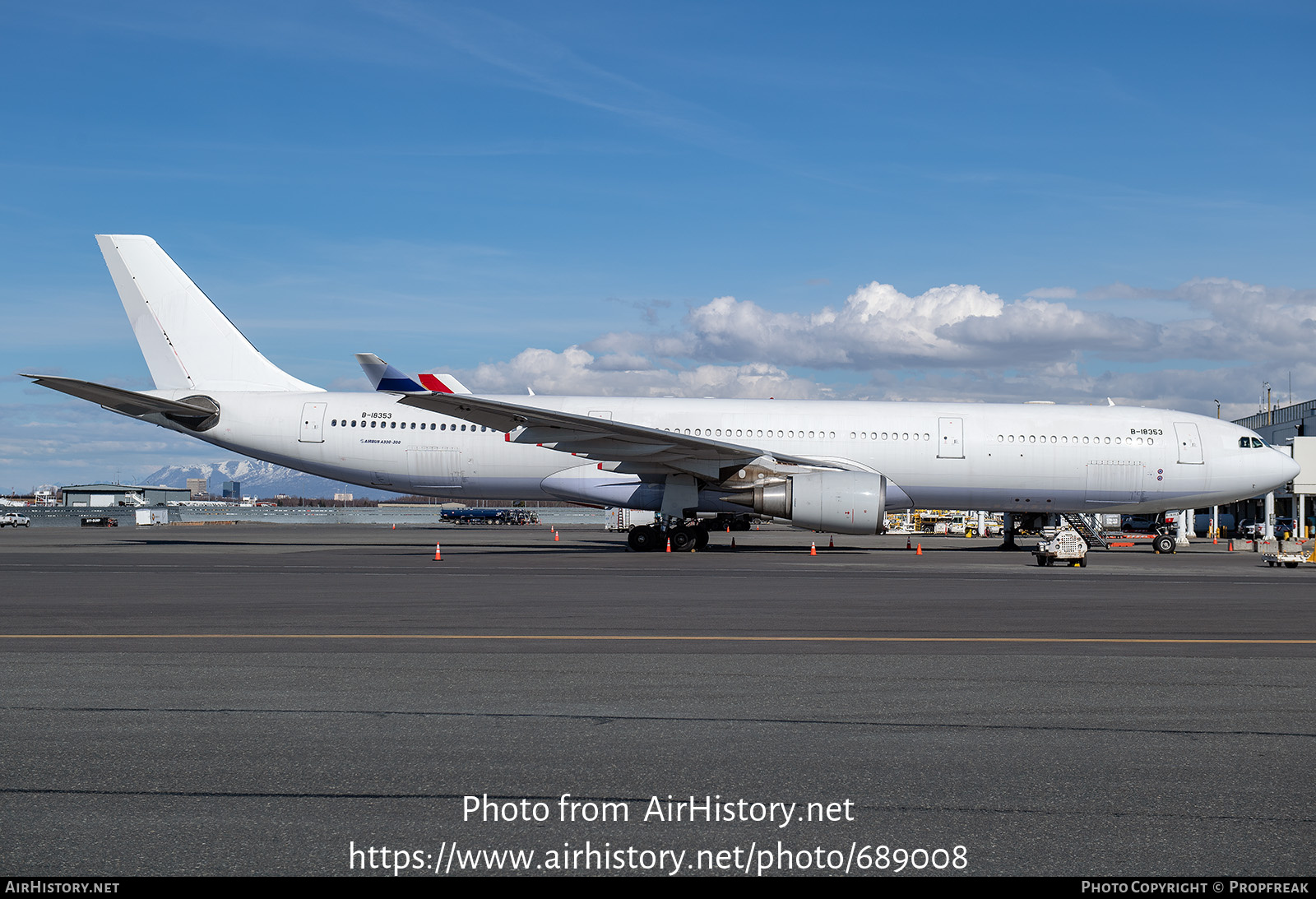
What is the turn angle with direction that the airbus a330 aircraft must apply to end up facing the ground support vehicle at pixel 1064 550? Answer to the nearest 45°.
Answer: approximately 45° to its right

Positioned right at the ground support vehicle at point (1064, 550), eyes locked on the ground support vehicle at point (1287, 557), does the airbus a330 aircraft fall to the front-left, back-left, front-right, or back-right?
back-left

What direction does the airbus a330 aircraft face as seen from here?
to the viewer's right
